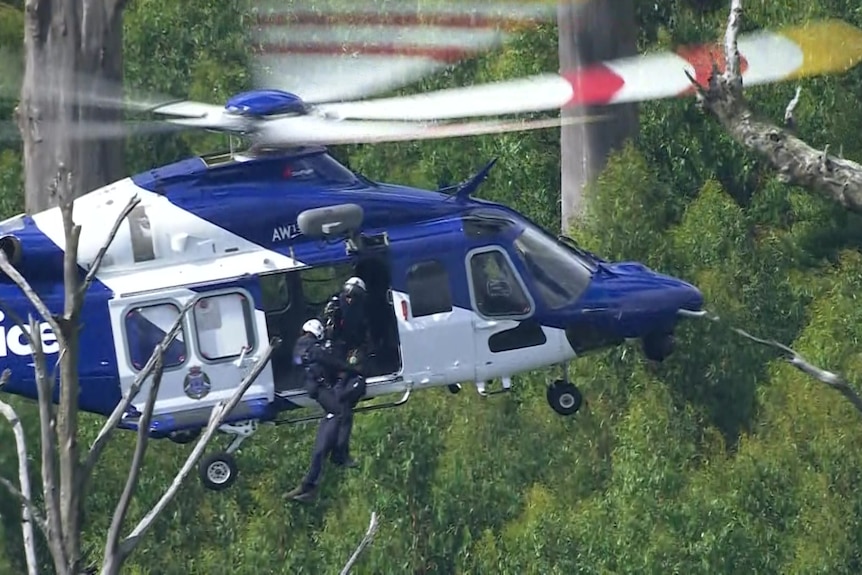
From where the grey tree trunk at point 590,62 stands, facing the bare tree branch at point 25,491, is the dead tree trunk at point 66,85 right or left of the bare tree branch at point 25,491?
right

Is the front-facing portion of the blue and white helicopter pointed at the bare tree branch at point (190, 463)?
no

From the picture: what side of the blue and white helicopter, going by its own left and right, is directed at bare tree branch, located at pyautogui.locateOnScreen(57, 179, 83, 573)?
right

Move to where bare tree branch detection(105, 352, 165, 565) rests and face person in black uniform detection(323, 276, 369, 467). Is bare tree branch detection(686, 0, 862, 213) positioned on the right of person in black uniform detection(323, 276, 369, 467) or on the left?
right

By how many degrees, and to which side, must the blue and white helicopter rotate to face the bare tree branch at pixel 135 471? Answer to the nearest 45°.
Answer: approximately 90° to its right

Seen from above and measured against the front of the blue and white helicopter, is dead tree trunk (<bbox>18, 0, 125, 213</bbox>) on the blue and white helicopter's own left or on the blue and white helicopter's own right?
on the blue and white helicopter's own left

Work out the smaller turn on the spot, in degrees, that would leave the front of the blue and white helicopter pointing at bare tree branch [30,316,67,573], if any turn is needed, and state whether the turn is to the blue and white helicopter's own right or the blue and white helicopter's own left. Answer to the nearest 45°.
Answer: approximately 90° to the blue and white helicopter's own right

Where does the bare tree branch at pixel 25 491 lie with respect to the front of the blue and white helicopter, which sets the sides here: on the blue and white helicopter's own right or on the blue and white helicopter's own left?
on the blue and white helicopter's own right

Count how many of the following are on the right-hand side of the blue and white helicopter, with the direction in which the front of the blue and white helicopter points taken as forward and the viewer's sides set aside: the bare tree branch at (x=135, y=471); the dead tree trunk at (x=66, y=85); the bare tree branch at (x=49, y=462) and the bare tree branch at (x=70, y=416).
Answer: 3

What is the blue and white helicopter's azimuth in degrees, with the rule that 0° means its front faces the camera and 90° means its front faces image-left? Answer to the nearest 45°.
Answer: approximately 270°

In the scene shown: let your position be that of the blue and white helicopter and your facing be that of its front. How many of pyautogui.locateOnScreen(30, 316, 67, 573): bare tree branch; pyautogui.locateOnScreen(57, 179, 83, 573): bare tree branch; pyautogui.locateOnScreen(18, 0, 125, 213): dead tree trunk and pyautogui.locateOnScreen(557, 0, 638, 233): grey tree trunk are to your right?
2

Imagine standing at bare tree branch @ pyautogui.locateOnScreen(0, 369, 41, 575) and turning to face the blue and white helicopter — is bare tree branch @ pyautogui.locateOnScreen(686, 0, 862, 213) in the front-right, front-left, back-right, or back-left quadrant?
front-right
